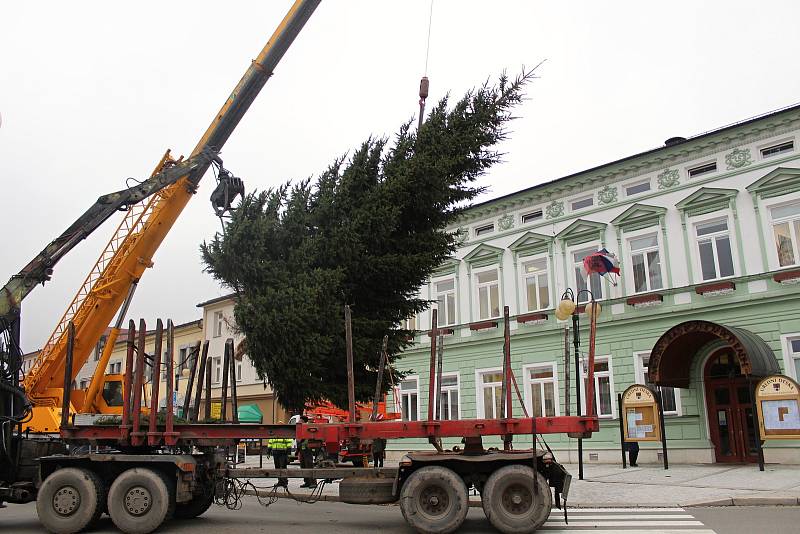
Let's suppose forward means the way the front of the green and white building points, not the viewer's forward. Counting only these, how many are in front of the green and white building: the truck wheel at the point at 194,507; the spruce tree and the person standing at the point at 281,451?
3

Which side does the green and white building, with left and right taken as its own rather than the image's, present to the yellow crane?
front

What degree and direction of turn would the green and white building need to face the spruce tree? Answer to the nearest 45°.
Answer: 0° — it already faces it

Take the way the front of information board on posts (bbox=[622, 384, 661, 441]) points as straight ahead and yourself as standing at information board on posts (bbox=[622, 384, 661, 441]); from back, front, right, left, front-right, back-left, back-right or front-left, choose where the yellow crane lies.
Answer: front-right

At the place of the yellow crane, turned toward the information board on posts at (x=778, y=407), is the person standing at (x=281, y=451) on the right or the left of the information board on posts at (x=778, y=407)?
right

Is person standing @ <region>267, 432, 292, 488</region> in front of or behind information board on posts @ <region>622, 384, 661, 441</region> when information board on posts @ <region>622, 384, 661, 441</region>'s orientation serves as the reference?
in front

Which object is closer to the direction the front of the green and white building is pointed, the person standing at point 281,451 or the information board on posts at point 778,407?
the person standing

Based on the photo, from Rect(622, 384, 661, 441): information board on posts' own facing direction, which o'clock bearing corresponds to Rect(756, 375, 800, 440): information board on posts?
Rect(756, 375, 800, 440): information board on posts is roughly at 10 o'clock from Rect(622, 384, 661, 441): information board on posts.

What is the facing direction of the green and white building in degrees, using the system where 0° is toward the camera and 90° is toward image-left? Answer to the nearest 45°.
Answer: approximately 45°

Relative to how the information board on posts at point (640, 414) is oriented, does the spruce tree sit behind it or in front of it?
in front

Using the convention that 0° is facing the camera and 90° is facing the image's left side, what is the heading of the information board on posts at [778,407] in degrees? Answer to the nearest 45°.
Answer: approximately 0°

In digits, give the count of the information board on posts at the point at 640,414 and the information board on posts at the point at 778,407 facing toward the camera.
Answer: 2

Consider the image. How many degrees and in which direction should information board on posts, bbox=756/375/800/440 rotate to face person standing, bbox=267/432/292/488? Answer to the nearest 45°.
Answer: approximately 45° to its right

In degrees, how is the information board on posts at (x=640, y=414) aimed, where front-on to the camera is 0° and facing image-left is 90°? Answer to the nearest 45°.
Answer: approximately 0°
